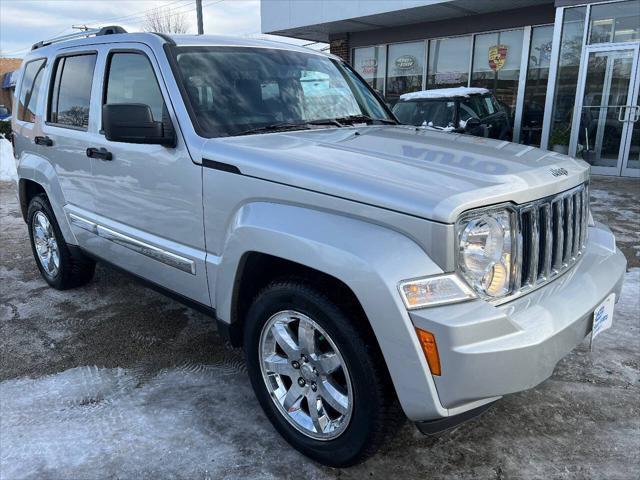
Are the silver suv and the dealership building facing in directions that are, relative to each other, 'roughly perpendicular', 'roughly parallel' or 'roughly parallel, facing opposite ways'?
roughly perpendicular

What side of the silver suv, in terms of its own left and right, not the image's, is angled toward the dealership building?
left

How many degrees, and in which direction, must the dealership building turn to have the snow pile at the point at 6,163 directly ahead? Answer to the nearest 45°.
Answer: approximately 45° to its right

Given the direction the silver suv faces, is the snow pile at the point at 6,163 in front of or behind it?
behind

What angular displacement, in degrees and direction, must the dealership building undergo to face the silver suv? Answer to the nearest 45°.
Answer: approximately 45° to its left

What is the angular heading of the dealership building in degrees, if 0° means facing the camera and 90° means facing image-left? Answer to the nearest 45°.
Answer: approximately 45°
